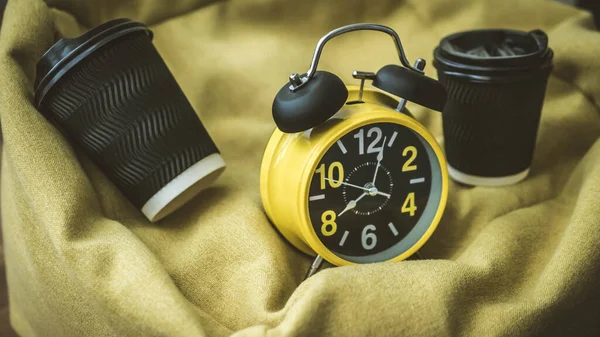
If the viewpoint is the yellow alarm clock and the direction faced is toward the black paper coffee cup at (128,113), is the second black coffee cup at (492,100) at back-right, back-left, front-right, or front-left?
back-right

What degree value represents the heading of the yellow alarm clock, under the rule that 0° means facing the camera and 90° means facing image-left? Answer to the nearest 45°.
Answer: approximately 315°
